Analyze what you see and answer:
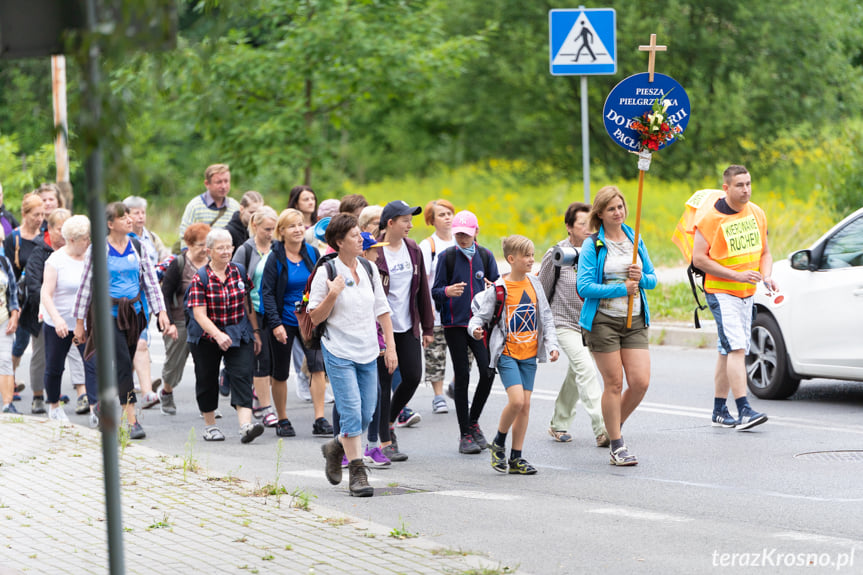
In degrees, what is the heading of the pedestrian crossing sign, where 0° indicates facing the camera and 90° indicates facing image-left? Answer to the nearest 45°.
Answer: approximately 0°

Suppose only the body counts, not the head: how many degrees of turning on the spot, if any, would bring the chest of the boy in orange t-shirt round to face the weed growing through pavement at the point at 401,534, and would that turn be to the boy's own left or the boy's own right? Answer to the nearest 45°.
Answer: approximately 45° to the boy's own right

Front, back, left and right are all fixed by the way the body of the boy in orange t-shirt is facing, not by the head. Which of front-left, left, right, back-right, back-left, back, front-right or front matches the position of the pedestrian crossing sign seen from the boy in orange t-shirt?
back-left

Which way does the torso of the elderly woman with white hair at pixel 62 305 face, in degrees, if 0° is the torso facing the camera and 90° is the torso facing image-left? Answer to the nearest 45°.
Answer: approximately 315°

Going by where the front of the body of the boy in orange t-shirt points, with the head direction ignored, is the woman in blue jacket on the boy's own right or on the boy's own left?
on the boy's own left

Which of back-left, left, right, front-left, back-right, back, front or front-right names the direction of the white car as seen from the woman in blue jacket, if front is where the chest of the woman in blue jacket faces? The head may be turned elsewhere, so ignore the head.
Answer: left

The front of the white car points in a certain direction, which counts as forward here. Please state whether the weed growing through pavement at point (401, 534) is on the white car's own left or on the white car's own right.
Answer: on the white car's own left

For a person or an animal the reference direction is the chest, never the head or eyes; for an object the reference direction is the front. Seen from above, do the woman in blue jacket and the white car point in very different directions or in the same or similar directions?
very different directions
